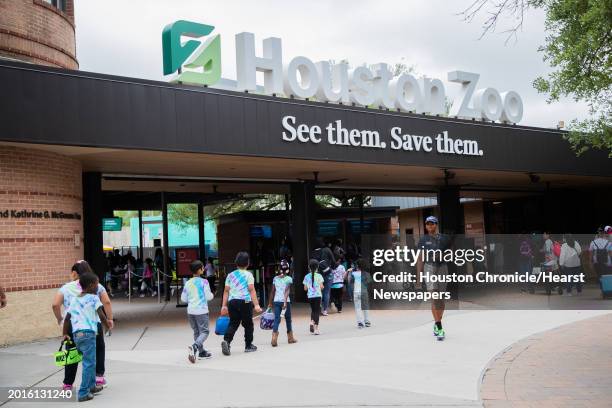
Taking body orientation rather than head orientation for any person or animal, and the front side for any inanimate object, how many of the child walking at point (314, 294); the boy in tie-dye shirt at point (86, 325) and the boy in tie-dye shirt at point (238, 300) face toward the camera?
0

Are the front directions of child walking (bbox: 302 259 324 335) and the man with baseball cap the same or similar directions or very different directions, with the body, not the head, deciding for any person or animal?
very different directions

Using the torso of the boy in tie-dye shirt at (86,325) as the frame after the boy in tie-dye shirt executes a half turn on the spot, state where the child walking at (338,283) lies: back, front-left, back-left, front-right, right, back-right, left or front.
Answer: back

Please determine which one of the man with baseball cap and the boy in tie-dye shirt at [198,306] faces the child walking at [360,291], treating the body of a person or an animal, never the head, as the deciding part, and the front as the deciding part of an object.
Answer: the boy in tie-dye shirt

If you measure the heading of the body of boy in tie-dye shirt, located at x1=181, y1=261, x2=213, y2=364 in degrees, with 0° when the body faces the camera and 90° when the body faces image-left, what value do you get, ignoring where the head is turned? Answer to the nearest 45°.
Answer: approximately 225°

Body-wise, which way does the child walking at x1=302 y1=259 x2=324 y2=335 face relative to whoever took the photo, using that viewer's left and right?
facing away from the viewer

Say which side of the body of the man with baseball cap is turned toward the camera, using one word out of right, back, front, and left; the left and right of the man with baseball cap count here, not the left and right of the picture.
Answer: front

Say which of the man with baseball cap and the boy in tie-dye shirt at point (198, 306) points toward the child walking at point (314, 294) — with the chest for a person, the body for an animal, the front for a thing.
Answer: the boy in tie-dye shirt

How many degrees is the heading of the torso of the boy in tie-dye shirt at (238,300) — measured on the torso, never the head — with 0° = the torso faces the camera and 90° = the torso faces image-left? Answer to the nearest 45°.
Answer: approximately 225°

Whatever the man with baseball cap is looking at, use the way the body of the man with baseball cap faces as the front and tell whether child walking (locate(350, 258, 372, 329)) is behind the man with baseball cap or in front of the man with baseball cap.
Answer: behind

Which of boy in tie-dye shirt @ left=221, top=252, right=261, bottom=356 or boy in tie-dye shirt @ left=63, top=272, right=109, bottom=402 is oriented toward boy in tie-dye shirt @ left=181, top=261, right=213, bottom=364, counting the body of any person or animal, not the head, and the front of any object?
boy in tie-dye shirt @ left=63, top=272, right=109, bottom=402

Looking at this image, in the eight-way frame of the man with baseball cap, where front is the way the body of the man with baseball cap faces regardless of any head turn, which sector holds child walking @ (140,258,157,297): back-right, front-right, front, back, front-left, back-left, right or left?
back-right

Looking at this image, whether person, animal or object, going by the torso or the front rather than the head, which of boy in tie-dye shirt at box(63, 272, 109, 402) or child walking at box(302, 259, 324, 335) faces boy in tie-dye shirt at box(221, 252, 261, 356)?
boy in tie-dye shirt at box(63, 272, 109, 402)

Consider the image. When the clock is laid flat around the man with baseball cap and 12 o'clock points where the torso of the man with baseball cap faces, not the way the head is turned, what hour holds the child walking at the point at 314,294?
The child walking is roughly at 4 o'clock from the man with baseball cap.

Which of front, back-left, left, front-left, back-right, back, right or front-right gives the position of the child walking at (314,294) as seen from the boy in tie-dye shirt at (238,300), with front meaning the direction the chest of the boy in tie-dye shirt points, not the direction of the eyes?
front
